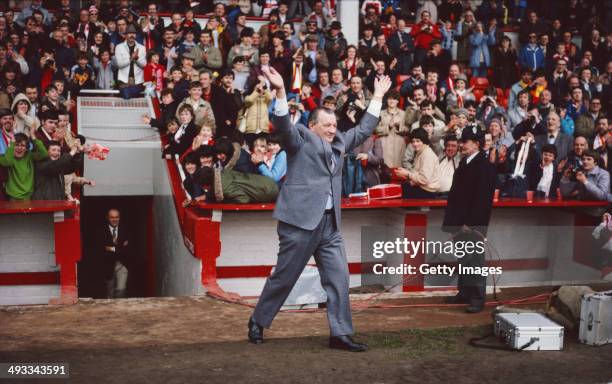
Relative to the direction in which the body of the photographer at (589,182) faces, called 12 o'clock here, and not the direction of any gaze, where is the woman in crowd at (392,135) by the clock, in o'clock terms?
The woman in crowd is roughly at 2 o'clock from the photographer.

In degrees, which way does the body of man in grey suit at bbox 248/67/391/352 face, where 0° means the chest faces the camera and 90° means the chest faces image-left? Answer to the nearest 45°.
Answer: approximately 315°

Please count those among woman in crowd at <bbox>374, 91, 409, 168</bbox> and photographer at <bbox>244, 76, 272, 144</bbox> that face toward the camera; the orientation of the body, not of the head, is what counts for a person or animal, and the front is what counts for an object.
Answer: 2

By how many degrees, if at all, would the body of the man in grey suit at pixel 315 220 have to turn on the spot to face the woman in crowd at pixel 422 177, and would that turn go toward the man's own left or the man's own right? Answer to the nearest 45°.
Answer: approximately 135° to the man's own left

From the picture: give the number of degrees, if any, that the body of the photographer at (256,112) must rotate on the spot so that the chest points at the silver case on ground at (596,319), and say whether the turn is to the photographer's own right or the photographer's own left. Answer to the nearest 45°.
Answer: approximately 45° to the photographer's own left

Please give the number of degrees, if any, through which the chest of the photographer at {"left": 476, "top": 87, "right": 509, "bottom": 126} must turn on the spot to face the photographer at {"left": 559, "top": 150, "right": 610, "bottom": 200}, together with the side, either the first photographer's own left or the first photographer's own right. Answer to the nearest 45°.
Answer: approximately 90° to the first photographer's own left

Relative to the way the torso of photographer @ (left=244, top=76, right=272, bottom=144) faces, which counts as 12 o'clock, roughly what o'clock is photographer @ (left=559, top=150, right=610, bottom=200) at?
photographer @ (left=559, top=150, right=610, bottom=200) is roughly at 10 o'clock from photographer @ (left=244, top=76, right=272, bottom=144).

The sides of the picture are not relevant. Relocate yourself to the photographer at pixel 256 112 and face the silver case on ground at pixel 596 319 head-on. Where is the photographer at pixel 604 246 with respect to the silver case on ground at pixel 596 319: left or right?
left
